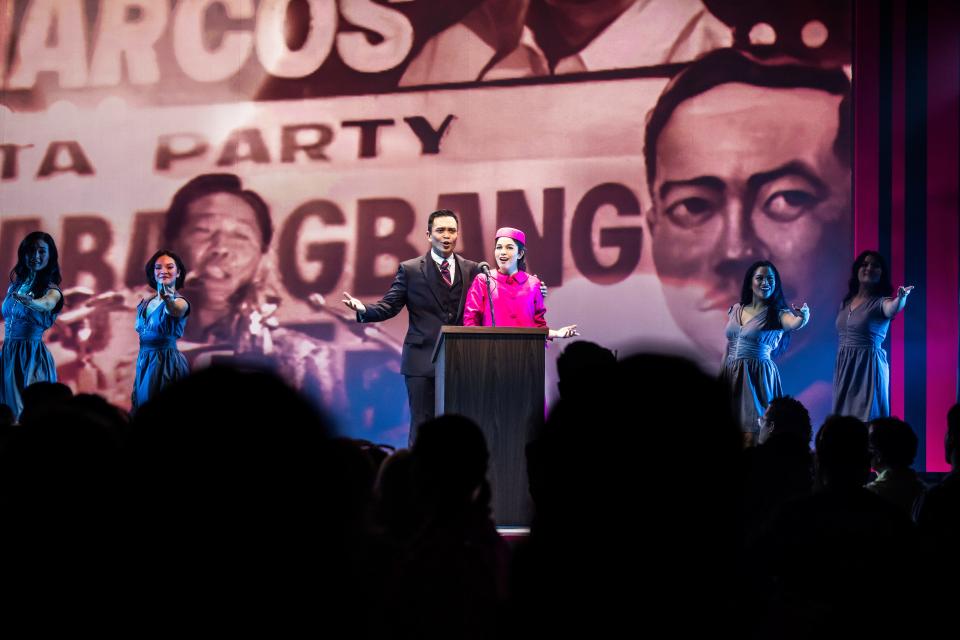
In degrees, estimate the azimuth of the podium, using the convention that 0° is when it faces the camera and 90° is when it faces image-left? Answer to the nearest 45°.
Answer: approximately 0°

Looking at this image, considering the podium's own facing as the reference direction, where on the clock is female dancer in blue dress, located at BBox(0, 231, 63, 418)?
The female dancer in blue dress is roughly at 4 o'clock from the podium.

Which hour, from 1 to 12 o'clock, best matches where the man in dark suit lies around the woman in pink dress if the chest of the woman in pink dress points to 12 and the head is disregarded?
The man in dark suit is roughly at 4 o'clock from the woman in pink dress.

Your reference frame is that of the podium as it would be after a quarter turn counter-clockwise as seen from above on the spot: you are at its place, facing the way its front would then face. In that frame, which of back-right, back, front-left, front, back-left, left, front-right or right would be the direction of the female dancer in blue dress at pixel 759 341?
front-left

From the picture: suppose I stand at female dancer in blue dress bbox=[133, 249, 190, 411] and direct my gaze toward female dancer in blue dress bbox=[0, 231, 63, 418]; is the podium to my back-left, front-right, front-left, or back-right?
back-left

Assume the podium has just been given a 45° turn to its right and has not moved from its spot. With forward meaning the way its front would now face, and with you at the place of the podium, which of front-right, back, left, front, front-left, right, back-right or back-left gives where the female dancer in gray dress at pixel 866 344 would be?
back

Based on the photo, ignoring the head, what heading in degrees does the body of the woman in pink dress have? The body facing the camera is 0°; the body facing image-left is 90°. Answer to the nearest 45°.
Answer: approximately 0°

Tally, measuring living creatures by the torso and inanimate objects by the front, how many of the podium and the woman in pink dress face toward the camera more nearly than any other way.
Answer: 2

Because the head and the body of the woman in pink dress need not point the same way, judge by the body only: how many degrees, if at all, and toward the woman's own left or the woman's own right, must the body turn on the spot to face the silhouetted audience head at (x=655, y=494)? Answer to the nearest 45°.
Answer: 0° — they already face them

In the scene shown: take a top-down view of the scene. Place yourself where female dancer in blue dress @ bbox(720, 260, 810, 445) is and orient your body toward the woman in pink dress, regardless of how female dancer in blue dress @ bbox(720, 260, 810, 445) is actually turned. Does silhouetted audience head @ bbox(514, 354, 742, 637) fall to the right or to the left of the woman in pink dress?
left

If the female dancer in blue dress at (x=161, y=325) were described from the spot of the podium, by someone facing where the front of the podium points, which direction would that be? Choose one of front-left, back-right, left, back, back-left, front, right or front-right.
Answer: back-right

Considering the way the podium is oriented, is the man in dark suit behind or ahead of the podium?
behind
